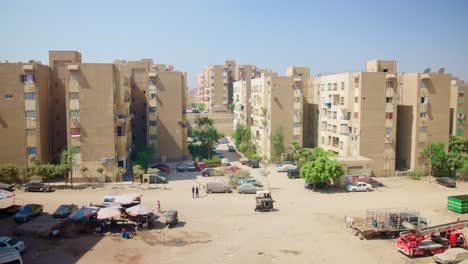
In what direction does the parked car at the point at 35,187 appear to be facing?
to the viewer's right

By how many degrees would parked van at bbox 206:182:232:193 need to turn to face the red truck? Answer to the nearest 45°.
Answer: approximately 45° to its right

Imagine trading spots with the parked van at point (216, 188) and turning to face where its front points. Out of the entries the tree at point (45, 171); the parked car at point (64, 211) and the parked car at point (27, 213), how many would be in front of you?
0

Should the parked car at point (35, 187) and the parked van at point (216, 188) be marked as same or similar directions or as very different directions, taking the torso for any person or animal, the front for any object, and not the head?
same or similar directions

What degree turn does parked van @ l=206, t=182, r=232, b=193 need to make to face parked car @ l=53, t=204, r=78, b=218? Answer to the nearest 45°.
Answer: approximately 135° to its right

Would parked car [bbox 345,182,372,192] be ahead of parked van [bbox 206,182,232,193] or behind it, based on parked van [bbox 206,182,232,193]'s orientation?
ahead

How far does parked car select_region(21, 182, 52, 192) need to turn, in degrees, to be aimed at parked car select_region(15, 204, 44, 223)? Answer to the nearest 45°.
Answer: approximately 90° to its right

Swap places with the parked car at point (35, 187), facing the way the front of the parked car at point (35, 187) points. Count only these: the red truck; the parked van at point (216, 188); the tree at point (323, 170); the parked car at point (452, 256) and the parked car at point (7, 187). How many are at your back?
1

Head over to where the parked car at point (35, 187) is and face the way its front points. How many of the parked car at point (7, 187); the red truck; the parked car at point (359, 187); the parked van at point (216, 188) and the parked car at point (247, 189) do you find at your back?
1

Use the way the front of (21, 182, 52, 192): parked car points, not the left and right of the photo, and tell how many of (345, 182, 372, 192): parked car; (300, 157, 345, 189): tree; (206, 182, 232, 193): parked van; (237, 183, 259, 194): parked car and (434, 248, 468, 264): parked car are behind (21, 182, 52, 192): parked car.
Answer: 0

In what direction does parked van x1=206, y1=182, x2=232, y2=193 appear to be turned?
to the viewer's right

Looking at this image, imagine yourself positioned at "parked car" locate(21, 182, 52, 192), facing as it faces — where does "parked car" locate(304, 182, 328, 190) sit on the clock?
"parked car" locate(304, 182, 328, 190) is roughly at 1 o'clock from "parked car" locate(21, 182, 52, 192).

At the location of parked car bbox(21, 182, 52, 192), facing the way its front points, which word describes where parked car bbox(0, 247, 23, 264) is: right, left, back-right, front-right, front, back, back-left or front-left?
right

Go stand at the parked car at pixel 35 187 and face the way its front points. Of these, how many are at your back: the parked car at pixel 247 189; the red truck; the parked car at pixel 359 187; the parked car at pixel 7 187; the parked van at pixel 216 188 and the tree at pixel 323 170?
1
